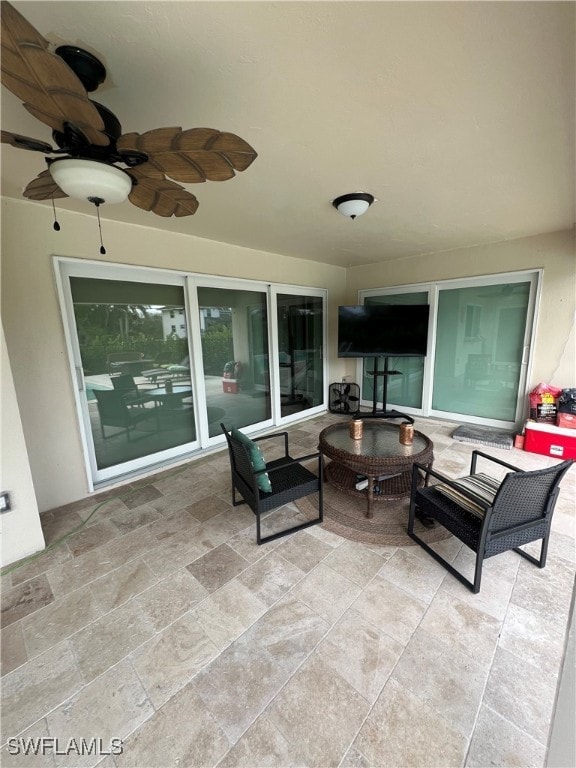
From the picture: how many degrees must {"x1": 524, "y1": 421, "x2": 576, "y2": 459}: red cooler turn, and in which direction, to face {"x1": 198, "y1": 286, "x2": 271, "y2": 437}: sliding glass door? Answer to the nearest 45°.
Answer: approximately 45° to its right

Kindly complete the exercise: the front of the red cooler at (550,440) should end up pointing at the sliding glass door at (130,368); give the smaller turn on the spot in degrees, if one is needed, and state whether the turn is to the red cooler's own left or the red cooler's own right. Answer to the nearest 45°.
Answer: approximately 45° to the red cooler's own right

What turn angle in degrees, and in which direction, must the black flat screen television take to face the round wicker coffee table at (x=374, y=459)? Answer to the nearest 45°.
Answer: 0° — it already faces it

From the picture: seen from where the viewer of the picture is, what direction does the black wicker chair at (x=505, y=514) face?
facing away from the viewer and to the left of the viewer

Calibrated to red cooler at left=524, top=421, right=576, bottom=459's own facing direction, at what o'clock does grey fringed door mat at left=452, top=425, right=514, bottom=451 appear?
The grey fringed door mat is roughly at 3 o'clock from the red cooler.

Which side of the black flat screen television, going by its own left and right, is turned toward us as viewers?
front

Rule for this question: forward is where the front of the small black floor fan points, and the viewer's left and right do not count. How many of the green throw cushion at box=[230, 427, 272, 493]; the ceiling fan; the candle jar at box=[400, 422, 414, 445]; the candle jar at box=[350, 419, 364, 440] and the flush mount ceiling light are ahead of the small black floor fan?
5

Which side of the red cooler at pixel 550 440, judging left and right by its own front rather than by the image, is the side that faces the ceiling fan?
front

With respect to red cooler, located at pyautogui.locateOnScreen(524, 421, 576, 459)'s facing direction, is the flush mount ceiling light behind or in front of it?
in front

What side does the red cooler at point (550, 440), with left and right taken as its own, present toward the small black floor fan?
right

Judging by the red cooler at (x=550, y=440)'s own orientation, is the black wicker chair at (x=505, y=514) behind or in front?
in front
